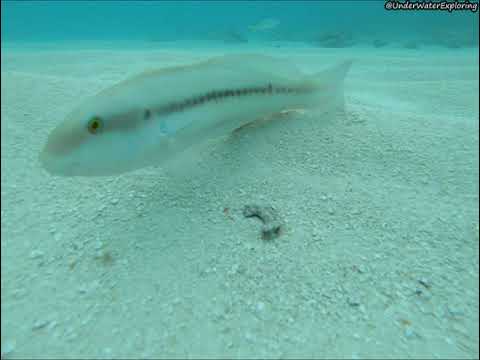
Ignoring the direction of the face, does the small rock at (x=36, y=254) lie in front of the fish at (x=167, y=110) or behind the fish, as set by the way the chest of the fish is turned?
in front

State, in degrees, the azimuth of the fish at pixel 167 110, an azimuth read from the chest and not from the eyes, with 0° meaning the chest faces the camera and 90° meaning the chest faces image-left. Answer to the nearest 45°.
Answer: approximately 90°

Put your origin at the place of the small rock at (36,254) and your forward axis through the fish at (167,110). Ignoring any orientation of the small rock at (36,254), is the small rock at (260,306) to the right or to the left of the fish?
right

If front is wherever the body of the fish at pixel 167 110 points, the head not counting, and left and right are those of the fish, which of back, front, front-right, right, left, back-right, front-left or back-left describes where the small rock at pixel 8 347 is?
front-left
